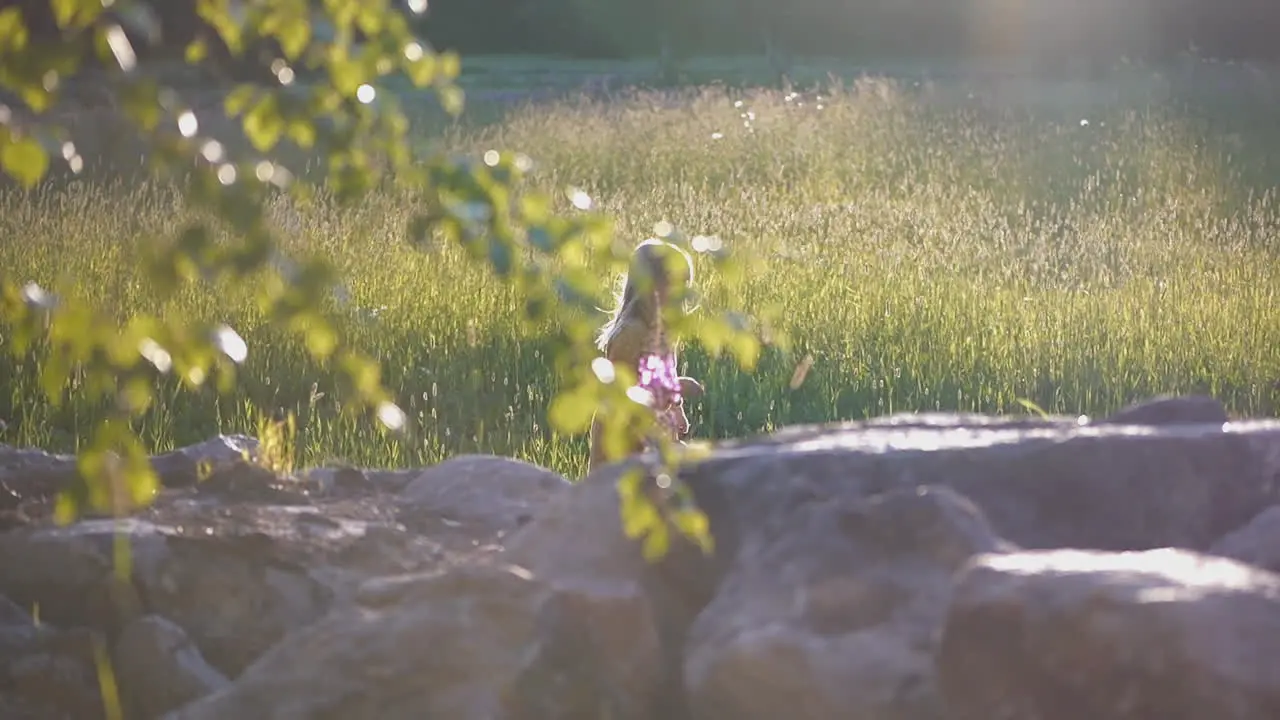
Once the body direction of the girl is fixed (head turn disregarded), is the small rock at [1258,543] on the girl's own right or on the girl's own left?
on the girl's own right

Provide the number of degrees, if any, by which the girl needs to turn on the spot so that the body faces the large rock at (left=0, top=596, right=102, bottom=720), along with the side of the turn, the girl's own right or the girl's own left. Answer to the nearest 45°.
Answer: approximately 135° to the girl's own right

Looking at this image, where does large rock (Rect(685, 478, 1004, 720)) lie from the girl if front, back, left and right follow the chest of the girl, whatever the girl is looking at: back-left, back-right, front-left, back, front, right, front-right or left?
right

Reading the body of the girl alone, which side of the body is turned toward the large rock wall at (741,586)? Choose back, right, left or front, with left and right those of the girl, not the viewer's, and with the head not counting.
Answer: right

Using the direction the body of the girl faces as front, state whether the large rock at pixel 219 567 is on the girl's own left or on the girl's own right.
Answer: on the girl's own right

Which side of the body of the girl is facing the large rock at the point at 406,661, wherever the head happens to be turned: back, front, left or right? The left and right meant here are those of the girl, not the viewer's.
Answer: right

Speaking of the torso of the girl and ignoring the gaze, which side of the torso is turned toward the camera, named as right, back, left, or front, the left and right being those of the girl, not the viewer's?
right
